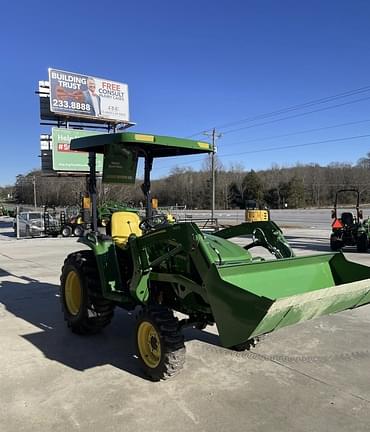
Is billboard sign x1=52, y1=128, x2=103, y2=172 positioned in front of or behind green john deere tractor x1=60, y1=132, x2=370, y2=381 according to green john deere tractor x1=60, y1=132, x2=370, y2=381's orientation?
behind

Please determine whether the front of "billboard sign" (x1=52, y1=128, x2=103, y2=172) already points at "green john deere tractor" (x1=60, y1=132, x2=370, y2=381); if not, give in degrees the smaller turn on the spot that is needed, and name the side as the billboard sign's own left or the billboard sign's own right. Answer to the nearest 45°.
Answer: approximately 45° to the billboard sign's own right

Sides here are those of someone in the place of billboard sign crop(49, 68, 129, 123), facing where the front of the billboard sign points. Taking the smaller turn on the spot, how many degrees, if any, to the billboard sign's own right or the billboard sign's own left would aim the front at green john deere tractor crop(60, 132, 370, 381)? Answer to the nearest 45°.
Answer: approximately 45° to the billboard sign's own right

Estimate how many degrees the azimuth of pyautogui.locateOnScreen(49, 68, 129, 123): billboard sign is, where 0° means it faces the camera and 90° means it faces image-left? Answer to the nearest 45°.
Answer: approximately 315°
